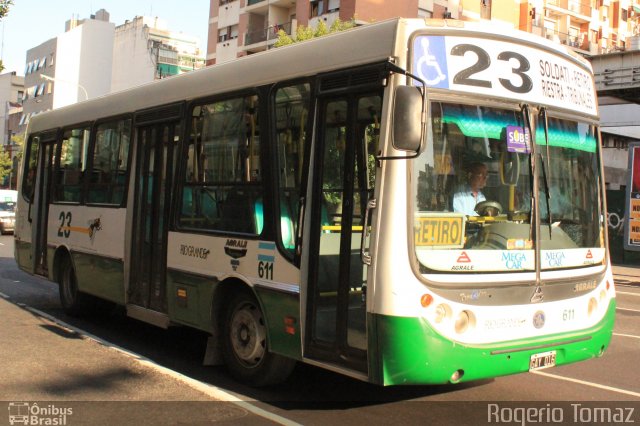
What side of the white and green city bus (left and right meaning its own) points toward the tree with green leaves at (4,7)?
back

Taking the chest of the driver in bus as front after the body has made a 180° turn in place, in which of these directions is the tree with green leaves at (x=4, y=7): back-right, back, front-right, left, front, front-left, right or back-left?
front

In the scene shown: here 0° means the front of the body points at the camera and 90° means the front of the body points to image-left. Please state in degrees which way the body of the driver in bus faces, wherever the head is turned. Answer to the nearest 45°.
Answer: approximately 315°

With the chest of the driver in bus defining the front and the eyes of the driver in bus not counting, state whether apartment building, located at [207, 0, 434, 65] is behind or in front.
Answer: behind

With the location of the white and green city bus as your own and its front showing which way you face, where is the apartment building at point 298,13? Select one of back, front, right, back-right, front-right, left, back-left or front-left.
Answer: back-left
